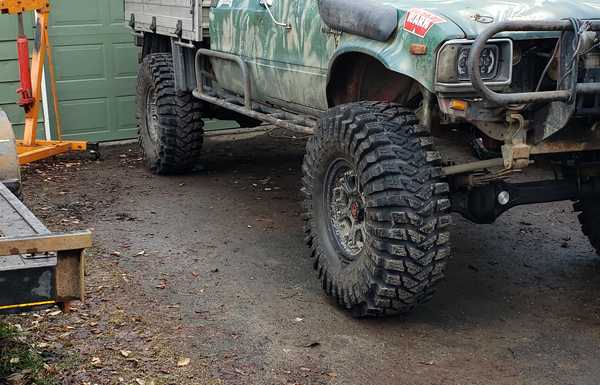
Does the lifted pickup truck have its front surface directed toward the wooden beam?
no

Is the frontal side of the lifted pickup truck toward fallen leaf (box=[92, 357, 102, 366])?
no

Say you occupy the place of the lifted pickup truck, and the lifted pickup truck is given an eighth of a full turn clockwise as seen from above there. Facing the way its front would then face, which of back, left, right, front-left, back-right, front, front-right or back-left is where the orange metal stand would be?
back-right

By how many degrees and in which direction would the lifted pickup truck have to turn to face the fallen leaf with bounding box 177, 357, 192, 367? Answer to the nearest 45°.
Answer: approximately 90° to its right

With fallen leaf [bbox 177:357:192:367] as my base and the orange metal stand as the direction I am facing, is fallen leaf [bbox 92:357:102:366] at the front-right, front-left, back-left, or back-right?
front-left
